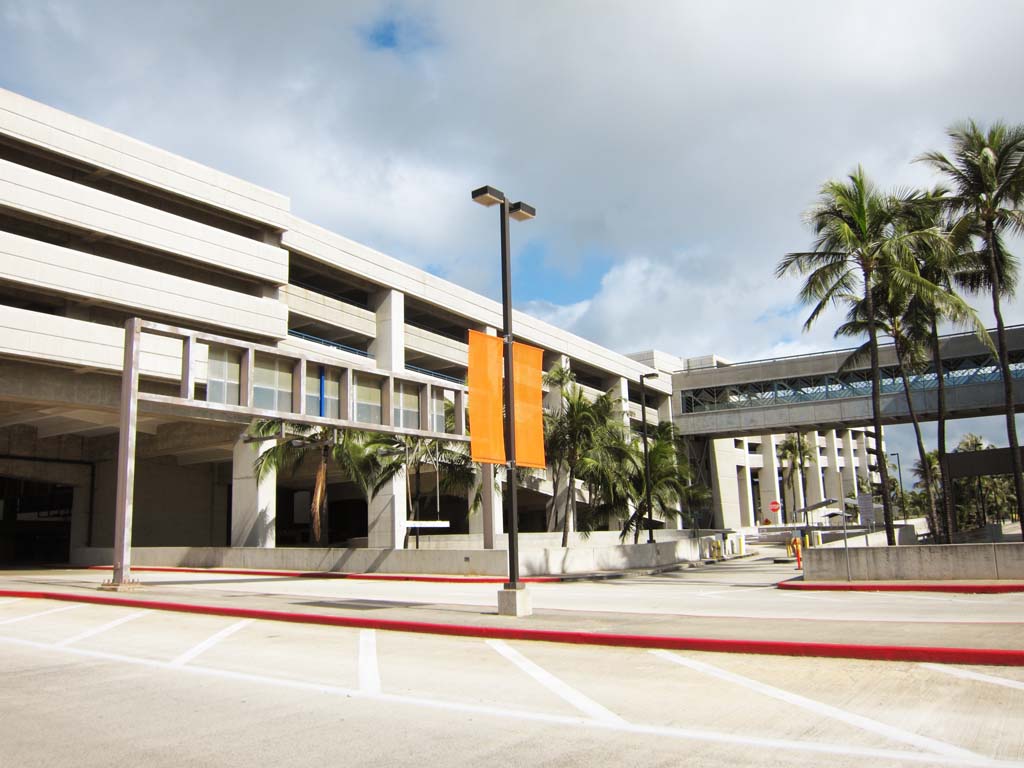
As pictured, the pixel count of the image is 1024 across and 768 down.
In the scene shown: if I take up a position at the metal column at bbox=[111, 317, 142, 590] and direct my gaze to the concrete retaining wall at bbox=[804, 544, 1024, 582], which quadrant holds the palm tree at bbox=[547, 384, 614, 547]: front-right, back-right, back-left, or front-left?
front-left

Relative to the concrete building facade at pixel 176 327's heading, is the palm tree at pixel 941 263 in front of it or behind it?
in front

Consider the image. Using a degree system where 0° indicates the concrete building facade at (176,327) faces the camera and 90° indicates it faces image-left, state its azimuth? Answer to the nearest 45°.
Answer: approximately 315°

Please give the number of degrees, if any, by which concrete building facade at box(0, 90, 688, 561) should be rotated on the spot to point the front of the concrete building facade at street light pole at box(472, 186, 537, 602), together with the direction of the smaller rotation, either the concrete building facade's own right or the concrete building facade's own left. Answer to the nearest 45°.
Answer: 0° — it already faces it

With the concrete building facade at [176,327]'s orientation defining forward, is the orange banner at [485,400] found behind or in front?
in front

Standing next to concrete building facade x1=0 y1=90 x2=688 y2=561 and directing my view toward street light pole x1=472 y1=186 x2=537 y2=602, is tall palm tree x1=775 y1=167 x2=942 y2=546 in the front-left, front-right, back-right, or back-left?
front-left

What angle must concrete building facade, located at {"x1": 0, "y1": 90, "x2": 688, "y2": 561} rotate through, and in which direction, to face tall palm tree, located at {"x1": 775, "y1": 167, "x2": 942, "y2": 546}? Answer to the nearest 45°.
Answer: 0° — it already faces it

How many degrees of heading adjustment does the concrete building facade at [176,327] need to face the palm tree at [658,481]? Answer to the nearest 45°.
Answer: approximately 45° to its left

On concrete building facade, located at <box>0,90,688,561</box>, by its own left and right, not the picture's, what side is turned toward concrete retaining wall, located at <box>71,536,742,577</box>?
front

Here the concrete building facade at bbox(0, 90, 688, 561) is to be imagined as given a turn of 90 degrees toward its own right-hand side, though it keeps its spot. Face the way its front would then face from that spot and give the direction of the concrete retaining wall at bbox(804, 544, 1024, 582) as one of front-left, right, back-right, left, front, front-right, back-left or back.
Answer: left

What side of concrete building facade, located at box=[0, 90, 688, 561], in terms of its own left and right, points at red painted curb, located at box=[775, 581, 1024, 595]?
front

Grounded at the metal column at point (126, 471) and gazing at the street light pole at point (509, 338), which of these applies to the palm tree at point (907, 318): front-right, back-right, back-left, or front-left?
front-left

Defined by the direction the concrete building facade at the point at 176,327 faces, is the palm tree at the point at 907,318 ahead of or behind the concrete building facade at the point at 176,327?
ahead

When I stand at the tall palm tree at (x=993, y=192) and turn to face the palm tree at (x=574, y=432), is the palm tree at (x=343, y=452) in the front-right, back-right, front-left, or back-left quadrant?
front-left
